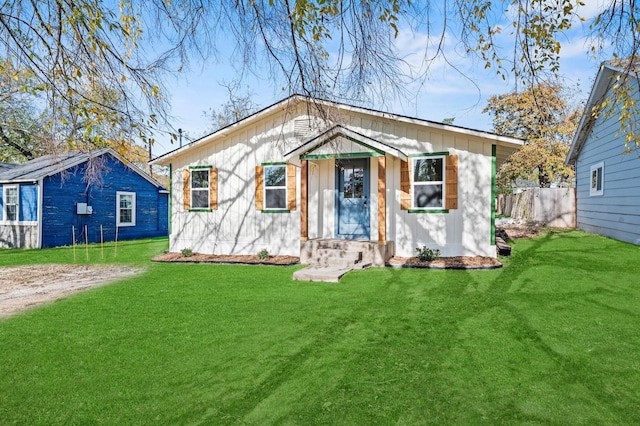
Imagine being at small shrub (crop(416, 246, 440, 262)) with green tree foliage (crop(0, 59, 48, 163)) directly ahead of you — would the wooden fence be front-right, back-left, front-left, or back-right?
back-right
